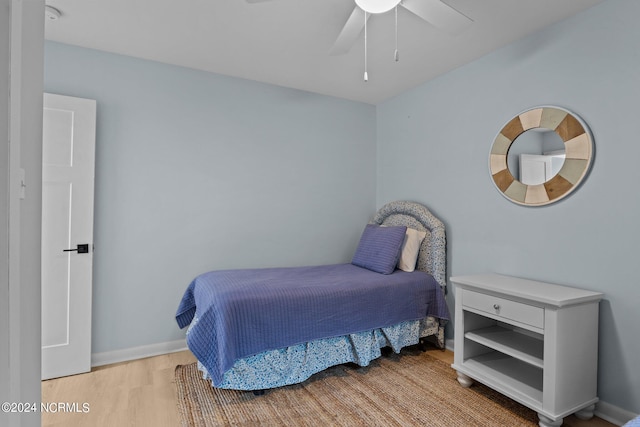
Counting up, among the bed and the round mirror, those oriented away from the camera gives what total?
0

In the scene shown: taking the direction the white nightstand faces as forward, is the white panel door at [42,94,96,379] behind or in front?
in front

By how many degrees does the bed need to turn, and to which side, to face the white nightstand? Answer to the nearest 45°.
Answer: approximately 135° to its left

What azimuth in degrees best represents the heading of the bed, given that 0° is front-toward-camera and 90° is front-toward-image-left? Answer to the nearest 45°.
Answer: approximately 45°

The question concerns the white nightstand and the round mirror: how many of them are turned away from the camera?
0

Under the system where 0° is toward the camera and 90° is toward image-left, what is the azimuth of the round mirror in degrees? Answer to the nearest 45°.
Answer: approximately 45°
